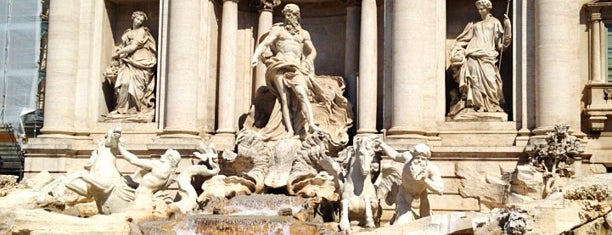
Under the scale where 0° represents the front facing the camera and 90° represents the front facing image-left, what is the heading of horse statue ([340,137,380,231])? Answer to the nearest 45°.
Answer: approximately 0°

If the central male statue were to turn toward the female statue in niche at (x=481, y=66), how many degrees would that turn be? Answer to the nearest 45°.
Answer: approximately 90° to its left

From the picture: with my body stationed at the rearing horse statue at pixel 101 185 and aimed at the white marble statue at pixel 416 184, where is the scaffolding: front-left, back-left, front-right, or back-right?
back-left

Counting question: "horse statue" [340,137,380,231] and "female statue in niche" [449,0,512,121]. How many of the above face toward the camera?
2
